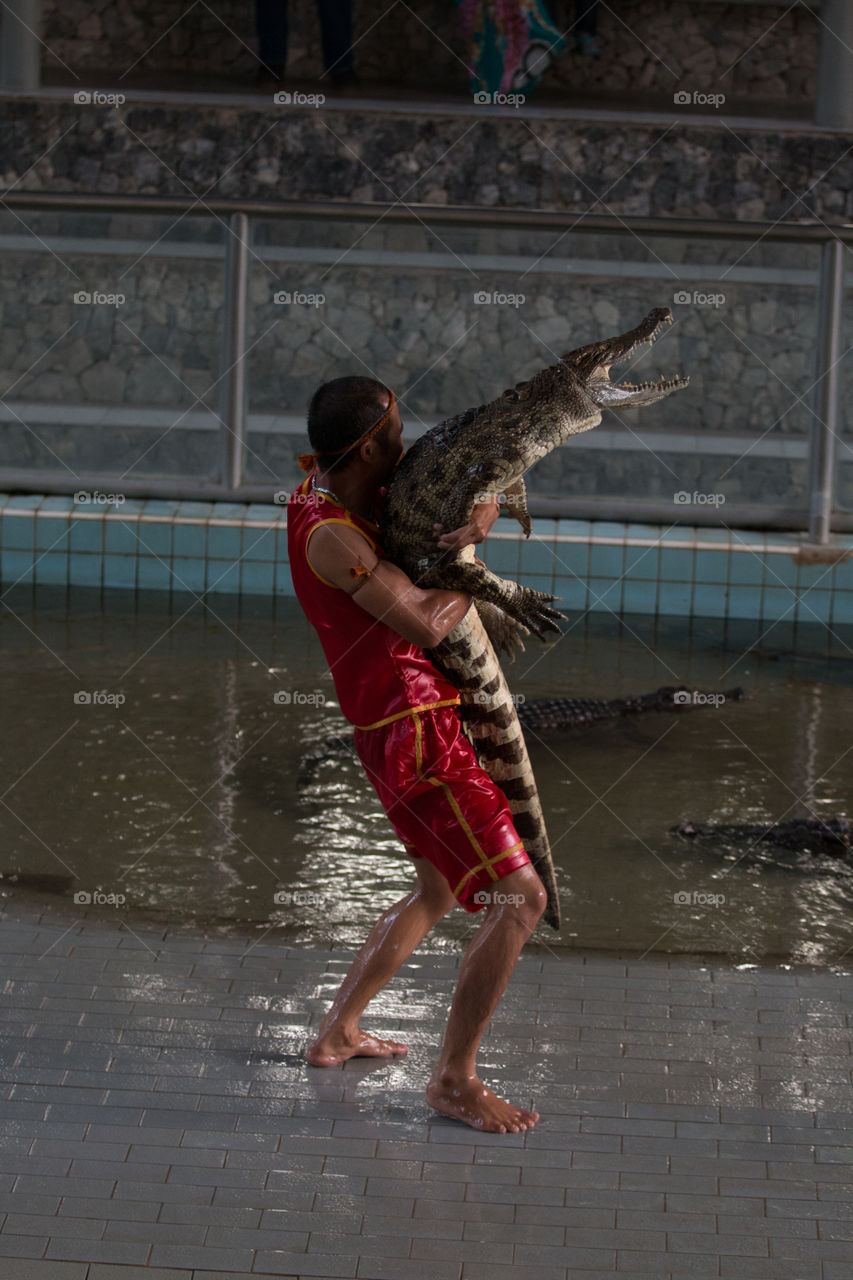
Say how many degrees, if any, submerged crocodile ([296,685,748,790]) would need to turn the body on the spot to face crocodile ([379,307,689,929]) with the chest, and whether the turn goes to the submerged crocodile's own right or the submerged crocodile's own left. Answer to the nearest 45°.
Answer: approximately 90° to the submerged crocodile's own right

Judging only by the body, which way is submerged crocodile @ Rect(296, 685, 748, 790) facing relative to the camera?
to the viewer's right

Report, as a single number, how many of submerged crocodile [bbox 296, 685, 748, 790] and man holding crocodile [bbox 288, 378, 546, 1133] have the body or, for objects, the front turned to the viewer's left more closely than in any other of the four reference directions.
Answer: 0

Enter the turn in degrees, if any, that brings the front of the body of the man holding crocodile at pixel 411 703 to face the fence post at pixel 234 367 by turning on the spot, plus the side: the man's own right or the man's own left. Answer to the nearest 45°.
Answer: approximately 90° to the man's own left

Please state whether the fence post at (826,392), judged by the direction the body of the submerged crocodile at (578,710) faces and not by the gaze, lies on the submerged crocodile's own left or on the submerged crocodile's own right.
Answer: on the submerged crocodile's own left

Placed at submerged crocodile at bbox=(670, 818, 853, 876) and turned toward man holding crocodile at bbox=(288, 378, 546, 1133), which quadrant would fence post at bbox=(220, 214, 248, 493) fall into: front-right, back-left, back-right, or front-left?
back-right

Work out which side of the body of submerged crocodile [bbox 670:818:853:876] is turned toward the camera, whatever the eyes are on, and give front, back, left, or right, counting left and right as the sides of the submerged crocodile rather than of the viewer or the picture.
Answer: left

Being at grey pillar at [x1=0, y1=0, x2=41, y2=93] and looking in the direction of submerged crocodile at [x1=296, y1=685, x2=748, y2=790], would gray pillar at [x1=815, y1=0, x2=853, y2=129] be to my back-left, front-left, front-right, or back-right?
front-left

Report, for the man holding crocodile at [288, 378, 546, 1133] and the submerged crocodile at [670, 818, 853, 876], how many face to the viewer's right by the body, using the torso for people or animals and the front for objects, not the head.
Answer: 1

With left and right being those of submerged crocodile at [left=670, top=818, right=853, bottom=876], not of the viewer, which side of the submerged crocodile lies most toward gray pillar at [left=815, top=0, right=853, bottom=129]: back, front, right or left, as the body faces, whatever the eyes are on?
right

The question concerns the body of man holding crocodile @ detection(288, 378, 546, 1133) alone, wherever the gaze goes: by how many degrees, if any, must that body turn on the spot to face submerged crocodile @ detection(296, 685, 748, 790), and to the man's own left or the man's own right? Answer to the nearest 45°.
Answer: approximately 90° to the man's own left

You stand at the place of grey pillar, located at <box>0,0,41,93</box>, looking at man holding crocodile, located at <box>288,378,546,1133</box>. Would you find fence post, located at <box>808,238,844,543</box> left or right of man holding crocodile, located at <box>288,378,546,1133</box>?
left

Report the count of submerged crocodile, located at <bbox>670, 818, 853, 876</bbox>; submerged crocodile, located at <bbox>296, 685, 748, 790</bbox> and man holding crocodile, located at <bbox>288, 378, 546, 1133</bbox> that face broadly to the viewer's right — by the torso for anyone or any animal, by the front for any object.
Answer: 2

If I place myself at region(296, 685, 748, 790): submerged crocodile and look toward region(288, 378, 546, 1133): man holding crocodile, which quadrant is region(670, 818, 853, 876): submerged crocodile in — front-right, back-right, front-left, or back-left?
front-left

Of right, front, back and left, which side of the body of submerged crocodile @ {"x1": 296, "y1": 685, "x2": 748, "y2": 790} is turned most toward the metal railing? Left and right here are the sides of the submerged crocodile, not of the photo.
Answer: left

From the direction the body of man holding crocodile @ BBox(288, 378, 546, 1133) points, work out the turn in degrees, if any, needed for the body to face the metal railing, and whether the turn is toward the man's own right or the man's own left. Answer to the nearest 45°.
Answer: approximately 90° to the man's own left

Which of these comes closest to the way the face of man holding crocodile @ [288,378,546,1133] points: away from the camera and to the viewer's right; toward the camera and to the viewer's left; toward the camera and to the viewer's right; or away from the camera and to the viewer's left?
away from the camera and to the viewer's right

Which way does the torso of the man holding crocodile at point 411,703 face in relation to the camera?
to the viewer's right
